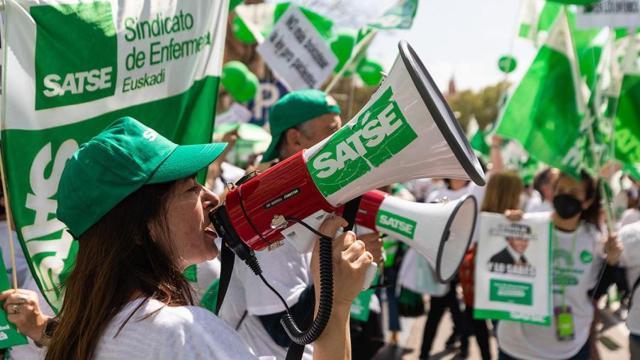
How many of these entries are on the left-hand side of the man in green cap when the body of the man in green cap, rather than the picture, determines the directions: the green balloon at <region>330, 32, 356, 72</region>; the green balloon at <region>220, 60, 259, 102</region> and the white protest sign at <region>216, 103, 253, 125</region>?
3

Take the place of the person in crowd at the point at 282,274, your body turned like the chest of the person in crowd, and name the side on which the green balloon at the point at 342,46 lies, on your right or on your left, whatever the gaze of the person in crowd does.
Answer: on your left

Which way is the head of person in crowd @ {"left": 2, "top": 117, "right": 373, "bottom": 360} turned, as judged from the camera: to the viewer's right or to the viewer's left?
to the viewer's right

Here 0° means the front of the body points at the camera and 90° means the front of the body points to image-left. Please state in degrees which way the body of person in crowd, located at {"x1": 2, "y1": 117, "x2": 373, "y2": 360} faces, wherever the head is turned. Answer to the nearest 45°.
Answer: approximately 270°

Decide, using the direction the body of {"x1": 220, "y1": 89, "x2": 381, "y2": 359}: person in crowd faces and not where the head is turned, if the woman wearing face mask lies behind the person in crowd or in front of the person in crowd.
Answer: in front

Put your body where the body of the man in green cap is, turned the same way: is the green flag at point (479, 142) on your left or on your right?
on your left

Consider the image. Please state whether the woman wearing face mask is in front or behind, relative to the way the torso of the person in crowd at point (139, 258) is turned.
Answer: in front

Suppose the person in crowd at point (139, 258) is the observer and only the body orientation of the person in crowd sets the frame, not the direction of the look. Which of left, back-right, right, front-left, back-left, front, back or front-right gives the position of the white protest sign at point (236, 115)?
left

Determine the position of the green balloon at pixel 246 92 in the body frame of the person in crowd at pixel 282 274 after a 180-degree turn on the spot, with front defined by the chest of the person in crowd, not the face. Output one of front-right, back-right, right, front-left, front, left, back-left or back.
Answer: right

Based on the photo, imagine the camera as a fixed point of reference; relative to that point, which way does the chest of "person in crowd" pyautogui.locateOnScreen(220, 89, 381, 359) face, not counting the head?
to the viewer's right
